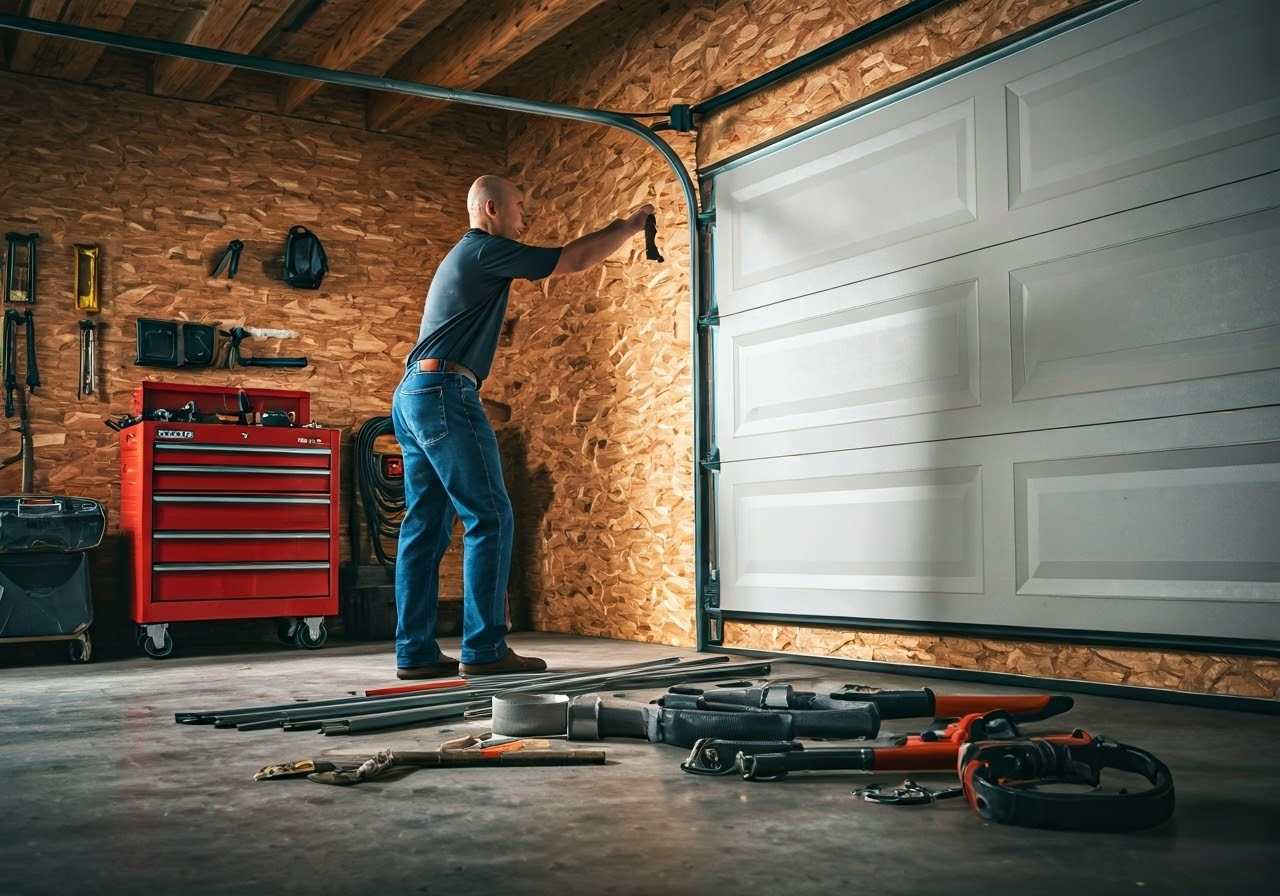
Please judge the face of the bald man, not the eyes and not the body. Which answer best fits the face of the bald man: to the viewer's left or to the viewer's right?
to the viewer's right

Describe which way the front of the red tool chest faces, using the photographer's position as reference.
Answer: facing the viewer

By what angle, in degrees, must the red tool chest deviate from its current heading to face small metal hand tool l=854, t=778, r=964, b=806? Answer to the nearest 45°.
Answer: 0° — it already faces it

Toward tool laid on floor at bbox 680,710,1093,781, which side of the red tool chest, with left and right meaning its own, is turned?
front

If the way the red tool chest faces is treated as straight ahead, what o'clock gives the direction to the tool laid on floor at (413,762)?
The tool laid on floor is roughly at 12 o'clock from the red tool chest.

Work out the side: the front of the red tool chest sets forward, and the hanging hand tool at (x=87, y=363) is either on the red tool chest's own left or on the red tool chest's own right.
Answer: on the red tool chest's own right

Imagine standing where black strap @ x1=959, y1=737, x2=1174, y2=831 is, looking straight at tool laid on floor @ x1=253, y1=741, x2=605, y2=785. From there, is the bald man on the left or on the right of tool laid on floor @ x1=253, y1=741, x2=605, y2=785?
right

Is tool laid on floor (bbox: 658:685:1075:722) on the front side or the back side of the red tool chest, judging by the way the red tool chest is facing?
on the front side

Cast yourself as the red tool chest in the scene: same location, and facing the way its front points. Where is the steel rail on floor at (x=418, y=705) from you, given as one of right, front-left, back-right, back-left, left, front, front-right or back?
front

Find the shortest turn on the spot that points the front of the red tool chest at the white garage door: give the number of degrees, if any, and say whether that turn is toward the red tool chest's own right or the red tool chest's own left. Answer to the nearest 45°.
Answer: approximately 45° to the red tool chest's own left
